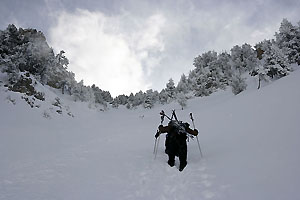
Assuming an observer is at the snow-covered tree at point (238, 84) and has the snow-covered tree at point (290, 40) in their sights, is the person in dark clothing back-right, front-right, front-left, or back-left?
back-right

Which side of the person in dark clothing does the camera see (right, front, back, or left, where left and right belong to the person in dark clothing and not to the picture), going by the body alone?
back

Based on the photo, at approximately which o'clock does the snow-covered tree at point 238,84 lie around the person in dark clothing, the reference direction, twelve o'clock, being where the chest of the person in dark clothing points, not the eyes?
The snow-covered tree is roughly at 1 o'clock from the person in dark clothing.

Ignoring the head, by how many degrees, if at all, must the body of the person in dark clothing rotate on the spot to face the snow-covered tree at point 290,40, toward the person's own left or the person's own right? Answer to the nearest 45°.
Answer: approximately 45° to the person's own right
